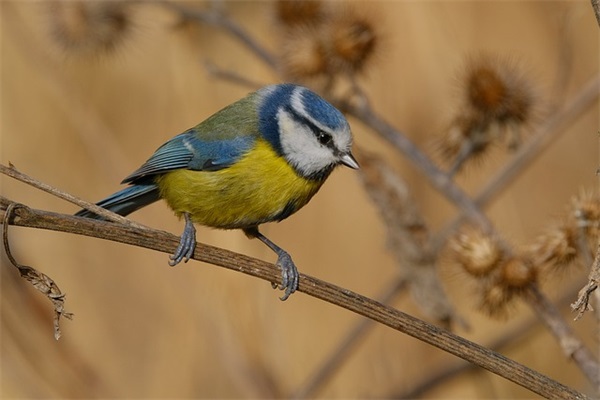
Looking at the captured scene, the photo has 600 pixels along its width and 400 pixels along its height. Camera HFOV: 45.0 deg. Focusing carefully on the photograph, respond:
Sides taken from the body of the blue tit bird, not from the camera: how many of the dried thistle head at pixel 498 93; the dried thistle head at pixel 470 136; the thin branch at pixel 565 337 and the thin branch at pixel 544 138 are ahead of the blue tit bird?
4

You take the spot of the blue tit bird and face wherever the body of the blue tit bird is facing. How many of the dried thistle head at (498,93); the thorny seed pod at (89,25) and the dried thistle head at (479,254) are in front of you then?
2

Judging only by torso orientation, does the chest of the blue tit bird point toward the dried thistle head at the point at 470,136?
yes

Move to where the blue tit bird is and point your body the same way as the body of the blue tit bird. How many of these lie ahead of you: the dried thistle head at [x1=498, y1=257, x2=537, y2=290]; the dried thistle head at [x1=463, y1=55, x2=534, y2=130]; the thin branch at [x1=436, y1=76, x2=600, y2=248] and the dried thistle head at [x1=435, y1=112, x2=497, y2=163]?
4

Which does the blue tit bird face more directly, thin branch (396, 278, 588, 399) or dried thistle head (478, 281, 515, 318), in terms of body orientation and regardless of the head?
the dried thistle head

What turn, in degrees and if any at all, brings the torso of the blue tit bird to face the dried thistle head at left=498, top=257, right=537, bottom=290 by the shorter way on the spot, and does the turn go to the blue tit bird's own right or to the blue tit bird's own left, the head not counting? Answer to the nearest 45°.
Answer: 0° — it already faces it

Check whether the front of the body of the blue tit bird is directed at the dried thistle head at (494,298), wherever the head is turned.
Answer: yes

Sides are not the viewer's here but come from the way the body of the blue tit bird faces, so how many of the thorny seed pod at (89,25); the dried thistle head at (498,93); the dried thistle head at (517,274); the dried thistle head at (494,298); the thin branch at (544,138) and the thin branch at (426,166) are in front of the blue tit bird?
5

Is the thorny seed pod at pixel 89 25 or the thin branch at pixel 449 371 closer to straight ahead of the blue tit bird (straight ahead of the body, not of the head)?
the thin branch

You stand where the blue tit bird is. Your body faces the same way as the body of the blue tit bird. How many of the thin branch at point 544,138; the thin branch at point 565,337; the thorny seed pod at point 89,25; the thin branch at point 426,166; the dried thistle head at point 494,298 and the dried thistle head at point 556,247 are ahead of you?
5

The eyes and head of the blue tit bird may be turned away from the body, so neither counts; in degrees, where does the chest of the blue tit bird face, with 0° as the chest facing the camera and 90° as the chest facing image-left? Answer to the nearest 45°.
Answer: approximately 270°

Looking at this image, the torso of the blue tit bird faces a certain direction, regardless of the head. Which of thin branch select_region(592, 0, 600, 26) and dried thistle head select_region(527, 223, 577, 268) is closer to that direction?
the dried thistle head
